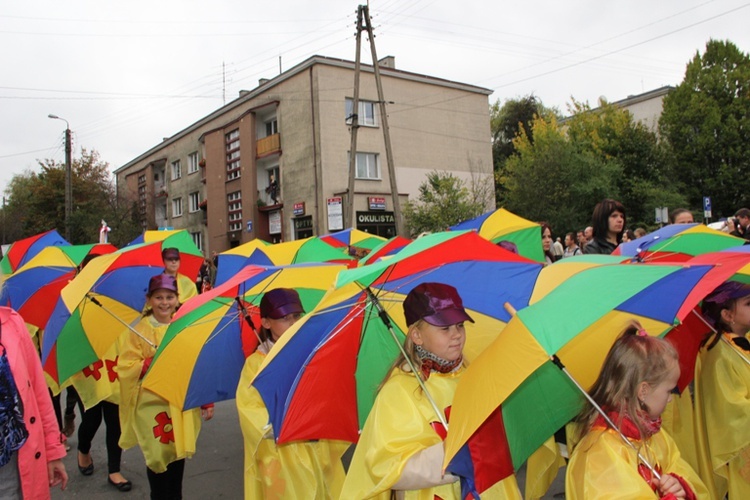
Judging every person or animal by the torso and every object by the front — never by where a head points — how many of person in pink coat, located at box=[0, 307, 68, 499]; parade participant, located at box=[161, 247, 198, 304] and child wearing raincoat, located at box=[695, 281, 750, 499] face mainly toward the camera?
2

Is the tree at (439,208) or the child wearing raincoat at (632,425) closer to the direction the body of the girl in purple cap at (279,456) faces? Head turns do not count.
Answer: the child wearing raincoat

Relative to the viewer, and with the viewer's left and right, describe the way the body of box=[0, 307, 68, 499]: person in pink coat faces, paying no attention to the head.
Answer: facing the viewer

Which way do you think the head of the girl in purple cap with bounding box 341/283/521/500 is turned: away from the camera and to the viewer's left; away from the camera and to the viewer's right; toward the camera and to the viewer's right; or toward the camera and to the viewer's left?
toward the camera and to the viewer's right

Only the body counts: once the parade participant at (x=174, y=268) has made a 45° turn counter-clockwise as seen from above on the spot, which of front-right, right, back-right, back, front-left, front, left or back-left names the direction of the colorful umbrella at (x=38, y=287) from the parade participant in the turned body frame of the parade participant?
back-right

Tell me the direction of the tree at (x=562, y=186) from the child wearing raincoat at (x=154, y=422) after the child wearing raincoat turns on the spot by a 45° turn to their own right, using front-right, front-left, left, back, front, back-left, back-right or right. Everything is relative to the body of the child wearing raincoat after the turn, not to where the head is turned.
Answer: back-left

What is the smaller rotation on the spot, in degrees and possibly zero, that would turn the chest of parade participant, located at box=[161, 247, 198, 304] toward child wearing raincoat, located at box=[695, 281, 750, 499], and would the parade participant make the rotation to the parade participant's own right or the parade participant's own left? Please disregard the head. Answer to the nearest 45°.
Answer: approximately 45° to the parade participant's own left

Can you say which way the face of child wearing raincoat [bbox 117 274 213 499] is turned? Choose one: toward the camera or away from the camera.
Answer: toward the camera

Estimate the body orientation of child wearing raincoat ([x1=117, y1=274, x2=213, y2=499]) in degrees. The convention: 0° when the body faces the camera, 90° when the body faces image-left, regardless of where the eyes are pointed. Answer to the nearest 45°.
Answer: approximately 315°

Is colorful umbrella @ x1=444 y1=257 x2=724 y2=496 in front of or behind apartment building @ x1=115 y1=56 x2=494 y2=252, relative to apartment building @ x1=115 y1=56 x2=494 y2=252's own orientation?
in front

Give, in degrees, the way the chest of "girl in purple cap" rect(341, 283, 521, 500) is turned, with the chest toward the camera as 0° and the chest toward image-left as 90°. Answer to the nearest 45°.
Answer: approximately 315°

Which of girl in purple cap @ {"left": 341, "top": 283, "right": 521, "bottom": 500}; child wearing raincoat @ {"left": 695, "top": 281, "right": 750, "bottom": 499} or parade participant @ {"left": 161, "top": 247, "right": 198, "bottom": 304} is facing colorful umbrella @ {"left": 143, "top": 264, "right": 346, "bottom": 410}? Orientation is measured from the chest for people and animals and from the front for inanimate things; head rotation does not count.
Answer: the parade participant

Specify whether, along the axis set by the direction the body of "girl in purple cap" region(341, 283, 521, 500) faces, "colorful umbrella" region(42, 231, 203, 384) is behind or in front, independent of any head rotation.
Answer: behind

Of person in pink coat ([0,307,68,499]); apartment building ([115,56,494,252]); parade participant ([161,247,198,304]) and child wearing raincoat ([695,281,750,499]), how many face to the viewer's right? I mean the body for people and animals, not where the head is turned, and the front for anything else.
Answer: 1

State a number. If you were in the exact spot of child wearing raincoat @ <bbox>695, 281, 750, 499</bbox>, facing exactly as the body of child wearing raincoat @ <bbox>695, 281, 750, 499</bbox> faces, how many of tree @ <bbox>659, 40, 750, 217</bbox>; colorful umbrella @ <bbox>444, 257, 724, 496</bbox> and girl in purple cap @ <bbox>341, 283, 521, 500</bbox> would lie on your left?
1
